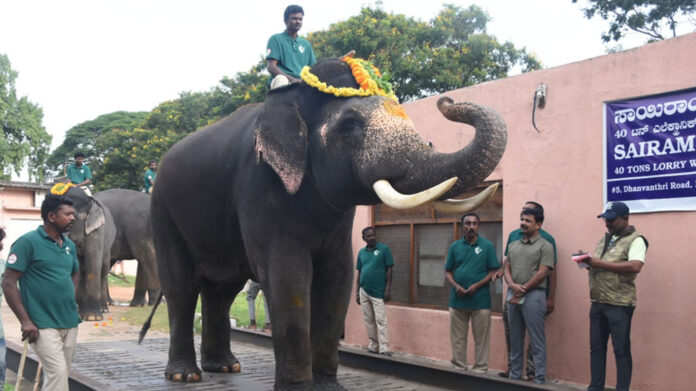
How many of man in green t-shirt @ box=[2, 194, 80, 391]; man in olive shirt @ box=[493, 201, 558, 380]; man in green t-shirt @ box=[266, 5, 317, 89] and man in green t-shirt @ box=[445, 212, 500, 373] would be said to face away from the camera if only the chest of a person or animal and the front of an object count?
0

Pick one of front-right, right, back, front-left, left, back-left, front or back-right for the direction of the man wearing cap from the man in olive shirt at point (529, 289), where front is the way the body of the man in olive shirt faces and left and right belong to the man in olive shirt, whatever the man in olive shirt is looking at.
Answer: left

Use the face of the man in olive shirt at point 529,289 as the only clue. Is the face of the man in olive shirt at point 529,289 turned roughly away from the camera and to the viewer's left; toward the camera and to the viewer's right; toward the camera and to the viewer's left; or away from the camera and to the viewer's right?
toward the camera and to the viewer's left

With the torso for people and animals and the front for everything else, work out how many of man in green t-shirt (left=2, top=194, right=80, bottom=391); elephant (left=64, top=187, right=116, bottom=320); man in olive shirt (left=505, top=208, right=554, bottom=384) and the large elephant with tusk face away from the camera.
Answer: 0

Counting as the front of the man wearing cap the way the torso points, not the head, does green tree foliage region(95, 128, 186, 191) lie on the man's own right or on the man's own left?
on the man's own right

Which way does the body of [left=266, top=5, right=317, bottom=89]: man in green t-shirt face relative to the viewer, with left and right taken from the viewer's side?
facing the viewer and to the right of the viewer

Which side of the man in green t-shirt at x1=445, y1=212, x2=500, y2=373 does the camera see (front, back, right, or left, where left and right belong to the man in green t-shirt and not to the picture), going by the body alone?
front

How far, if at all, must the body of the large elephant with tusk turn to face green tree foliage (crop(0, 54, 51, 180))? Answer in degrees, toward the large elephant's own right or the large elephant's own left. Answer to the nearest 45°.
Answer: approximately 180°

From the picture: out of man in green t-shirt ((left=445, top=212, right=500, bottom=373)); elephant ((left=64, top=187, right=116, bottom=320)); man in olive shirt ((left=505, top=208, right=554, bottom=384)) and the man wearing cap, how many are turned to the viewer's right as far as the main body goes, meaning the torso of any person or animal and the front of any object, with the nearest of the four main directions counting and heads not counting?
0

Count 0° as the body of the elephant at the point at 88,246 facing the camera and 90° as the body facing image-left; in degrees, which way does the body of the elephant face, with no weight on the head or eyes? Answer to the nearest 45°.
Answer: approximately 45°

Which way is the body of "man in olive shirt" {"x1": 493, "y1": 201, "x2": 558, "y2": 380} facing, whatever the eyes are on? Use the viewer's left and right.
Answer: facing the viewer and to the left of the viewer

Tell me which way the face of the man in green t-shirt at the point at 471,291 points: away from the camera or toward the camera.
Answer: toward the camera

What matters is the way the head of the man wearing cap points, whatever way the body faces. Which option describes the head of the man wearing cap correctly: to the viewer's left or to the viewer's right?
to the viewer's left
